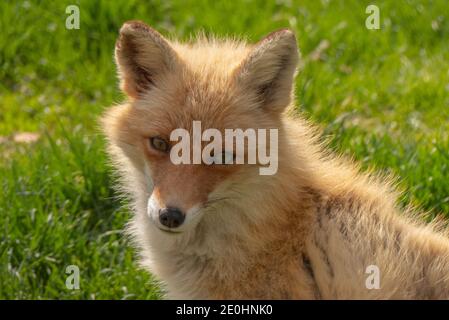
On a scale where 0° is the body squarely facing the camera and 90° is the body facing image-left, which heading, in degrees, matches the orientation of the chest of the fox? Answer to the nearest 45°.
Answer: approximately 45°
